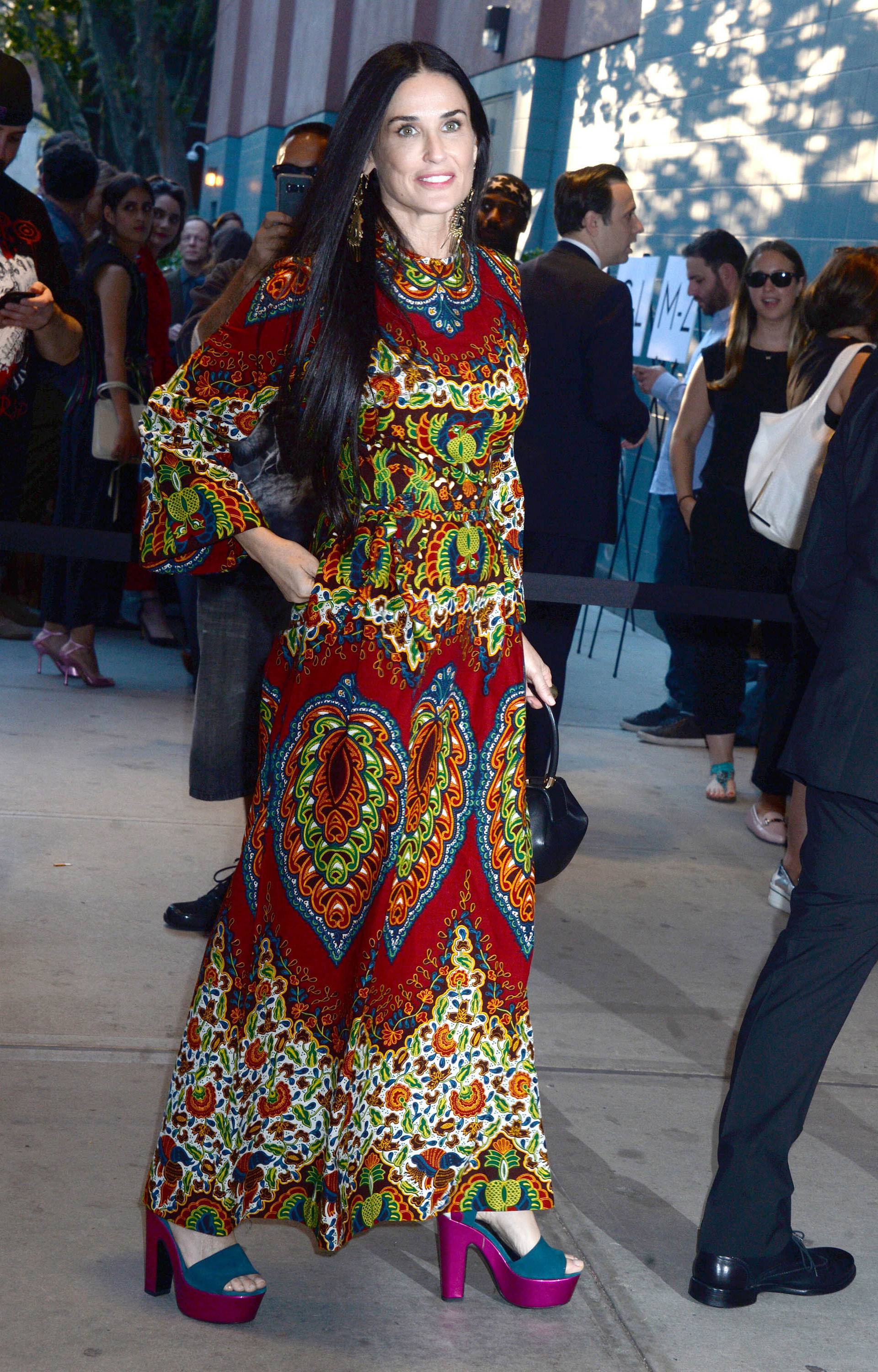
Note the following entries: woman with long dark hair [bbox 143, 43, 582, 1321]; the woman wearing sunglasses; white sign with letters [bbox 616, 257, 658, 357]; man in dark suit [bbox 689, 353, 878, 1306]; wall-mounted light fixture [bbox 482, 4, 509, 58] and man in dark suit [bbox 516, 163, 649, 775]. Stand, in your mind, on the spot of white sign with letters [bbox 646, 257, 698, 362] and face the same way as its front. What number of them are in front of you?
4

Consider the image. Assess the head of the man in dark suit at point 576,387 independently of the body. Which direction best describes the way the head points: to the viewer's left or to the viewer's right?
to the viewer's right

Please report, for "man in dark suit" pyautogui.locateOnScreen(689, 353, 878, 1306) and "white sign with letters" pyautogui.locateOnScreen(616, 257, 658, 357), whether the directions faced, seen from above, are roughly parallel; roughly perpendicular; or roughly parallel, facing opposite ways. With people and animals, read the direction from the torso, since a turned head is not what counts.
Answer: roughly perpendicular

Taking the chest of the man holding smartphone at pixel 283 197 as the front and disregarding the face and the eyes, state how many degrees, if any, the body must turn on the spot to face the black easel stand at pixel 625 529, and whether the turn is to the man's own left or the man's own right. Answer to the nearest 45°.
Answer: approximately 135° to the man's own left

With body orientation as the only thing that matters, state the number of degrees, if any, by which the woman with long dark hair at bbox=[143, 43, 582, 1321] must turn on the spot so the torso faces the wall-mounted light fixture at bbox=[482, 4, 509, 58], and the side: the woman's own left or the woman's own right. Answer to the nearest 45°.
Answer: approximately 135° to the woman's own left

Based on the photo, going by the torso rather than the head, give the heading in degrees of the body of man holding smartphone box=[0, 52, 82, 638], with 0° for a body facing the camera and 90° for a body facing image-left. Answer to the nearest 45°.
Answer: approximately 0°

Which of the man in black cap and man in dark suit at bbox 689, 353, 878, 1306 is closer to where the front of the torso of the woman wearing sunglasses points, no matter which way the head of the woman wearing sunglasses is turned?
the man in dark suit

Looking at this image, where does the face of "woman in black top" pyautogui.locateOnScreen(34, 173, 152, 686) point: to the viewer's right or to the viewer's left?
to the viewer's right

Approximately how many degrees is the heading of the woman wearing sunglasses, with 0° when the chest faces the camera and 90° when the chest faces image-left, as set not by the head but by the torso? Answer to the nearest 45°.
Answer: approximately 0°

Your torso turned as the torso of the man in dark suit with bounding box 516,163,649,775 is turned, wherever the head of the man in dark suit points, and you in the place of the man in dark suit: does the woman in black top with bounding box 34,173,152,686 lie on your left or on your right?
on your left
